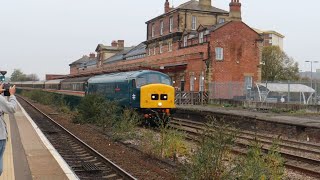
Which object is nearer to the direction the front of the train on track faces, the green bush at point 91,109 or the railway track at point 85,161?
the railway track

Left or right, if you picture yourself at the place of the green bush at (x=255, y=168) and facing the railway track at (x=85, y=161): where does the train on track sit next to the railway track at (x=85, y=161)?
right

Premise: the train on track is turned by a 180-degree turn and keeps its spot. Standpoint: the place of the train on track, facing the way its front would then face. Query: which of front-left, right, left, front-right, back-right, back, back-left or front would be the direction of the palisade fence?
right

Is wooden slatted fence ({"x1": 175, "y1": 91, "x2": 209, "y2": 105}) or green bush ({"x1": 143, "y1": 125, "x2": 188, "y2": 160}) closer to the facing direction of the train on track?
the green bush

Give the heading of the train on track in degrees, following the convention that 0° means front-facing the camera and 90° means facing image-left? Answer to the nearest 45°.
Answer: approximately 315°
